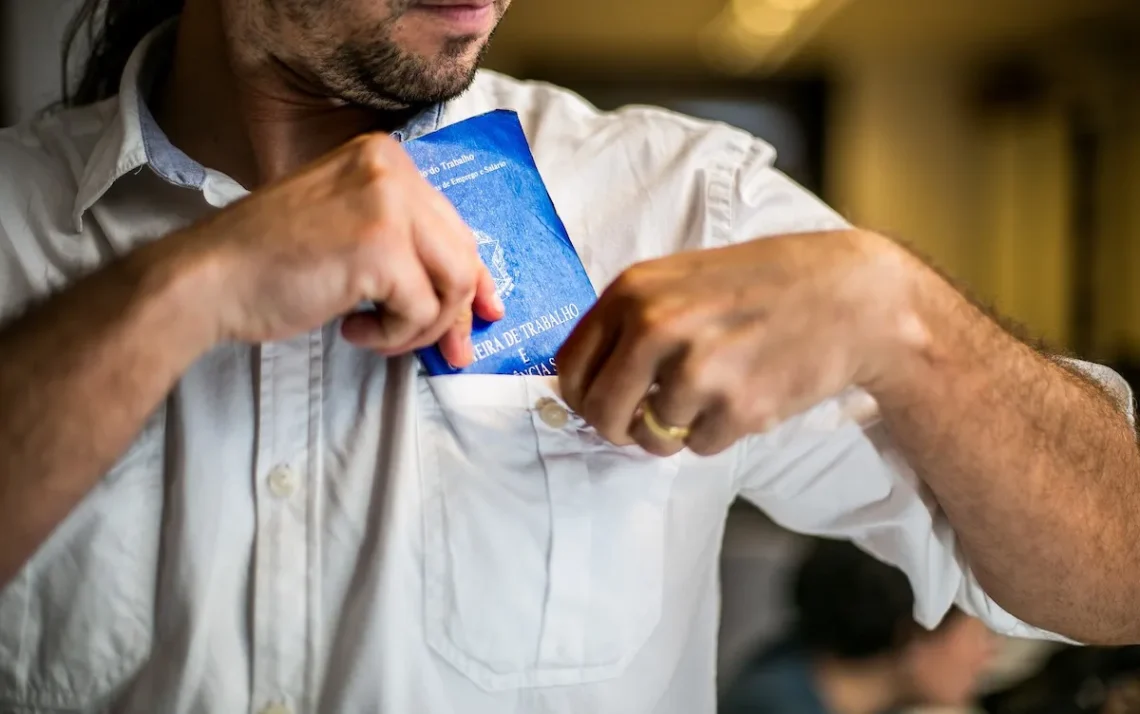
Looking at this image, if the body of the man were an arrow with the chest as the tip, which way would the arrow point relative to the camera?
toward the camera
